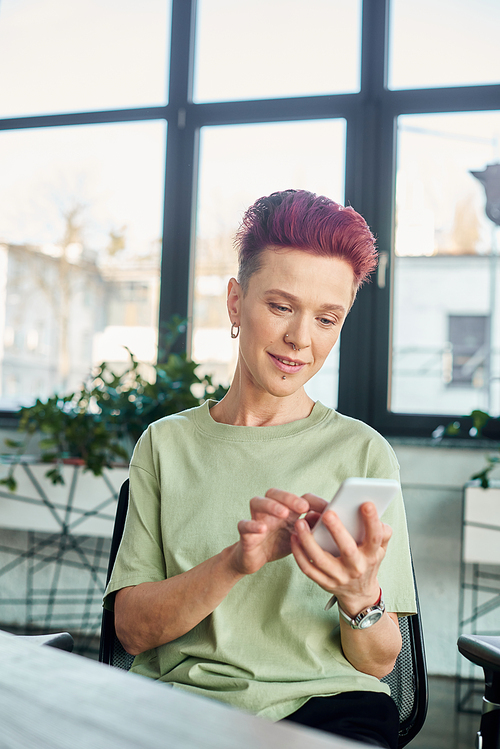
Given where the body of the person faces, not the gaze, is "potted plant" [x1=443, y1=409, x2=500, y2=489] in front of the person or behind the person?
behind

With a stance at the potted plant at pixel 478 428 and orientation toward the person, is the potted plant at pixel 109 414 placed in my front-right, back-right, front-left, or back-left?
front-right

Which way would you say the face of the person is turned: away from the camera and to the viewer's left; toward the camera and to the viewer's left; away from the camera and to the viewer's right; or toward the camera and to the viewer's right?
toward the camera and to the viewer's right

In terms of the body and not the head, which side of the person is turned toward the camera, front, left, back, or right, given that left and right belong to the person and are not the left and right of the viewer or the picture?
front

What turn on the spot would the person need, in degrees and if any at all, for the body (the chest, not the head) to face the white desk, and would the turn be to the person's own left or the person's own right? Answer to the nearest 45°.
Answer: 0° — they already face it

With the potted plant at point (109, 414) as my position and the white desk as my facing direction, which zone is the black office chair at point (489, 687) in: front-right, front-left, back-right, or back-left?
front-left

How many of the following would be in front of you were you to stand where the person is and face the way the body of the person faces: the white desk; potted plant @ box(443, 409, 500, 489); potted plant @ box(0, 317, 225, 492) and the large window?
1

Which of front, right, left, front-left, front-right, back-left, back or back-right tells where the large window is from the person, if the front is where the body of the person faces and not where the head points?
back

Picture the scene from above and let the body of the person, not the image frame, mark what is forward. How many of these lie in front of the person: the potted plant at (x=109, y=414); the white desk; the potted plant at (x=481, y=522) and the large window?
1

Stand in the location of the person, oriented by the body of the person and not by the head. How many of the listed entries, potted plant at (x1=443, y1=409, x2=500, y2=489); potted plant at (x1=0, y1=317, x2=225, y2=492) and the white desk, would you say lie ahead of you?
1

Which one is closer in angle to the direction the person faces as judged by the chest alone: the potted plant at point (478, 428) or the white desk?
the white desk

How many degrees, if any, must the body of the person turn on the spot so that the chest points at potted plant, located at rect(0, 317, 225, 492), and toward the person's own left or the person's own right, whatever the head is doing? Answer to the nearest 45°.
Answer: approximately 180°

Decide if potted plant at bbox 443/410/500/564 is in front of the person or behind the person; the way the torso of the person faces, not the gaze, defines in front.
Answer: behind

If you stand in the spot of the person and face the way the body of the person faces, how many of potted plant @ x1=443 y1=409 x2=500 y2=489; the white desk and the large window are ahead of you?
1
